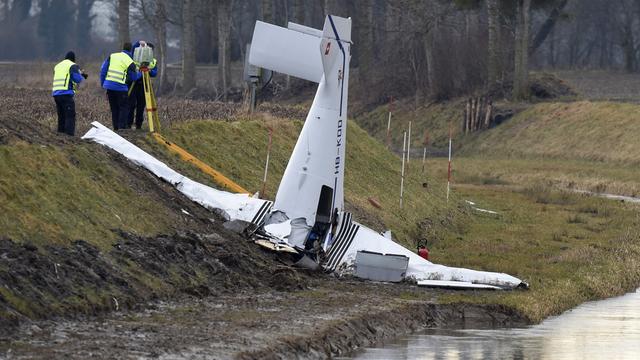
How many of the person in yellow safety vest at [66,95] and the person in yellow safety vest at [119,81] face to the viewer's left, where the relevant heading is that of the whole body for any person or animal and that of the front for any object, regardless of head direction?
0

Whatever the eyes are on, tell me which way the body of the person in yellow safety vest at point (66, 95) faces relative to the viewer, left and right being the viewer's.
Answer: facing away from the viewer and to the right of the viewer

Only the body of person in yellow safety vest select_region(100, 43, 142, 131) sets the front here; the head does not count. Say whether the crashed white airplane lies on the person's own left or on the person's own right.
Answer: on the person's own right

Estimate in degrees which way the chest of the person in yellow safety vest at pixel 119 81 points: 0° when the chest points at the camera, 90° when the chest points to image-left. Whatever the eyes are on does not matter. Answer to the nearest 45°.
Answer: approximately 225°

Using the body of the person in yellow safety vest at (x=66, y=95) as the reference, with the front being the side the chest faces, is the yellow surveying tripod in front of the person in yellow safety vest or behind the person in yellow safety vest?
in front

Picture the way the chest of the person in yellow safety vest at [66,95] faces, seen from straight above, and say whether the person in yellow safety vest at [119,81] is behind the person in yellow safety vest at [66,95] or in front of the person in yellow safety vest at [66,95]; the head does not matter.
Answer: in front
